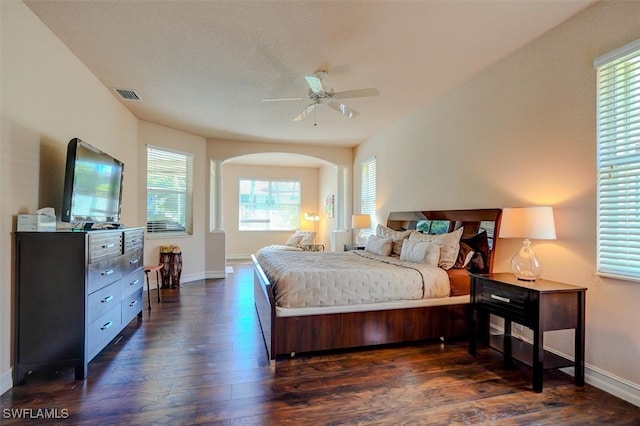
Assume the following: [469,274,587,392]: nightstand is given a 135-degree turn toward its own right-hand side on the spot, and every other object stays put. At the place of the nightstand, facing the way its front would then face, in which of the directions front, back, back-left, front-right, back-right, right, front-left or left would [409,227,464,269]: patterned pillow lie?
front-left

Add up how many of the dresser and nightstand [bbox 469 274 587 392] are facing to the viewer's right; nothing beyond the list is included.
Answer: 1

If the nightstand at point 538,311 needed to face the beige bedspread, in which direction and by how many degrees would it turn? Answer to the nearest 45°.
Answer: approximately 45° to its right

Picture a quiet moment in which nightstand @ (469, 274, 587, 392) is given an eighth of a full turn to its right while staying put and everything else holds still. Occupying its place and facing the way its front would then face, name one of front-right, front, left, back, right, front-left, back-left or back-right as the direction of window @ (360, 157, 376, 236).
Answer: front-right

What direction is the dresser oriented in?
to the viewer's right

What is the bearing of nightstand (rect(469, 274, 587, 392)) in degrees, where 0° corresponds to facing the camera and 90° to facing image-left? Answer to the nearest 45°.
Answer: approximately 45°

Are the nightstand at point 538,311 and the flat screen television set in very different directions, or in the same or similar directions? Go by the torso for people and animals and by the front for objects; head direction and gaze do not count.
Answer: very different directions

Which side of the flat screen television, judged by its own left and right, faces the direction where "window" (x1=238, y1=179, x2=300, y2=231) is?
left

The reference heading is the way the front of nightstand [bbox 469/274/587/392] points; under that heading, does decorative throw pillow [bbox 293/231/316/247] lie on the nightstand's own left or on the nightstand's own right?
on the nightstand's own right

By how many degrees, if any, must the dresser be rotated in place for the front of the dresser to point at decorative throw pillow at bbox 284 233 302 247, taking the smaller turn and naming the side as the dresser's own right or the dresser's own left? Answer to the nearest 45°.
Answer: approximately 45° to the dresser's own left

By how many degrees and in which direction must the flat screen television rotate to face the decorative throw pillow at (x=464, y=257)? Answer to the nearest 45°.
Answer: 0° — it already faces it
